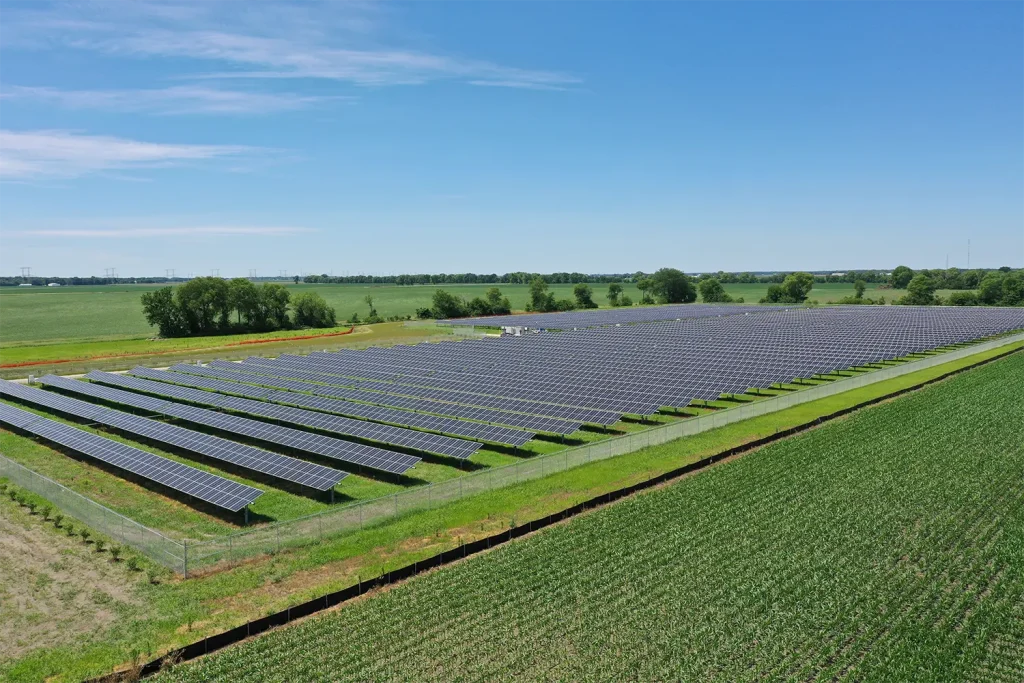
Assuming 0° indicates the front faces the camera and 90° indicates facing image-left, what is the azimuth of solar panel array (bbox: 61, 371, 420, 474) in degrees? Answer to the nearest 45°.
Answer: approximately 45°

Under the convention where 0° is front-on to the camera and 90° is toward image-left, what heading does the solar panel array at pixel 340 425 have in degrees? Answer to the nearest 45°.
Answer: approximately 45°

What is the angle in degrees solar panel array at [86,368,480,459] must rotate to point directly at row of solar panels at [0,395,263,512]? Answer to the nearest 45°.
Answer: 0° — it already faces it

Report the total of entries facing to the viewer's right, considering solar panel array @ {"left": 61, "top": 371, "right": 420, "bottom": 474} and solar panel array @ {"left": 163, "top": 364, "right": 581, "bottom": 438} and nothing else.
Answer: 0

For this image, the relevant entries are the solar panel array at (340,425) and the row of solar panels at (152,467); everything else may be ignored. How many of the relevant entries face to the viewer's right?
0

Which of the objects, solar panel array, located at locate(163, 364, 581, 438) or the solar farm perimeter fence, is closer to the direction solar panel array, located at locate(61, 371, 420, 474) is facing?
the solar farm perimeter fence

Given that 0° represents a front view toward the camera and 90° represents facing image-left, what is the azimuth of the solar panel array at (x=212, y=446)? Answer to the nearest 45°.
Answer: approximately 45°

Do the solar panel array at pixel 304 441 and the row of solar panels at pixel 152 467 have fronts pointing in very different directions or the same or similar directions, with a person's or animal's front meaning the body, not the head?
same or similar directions

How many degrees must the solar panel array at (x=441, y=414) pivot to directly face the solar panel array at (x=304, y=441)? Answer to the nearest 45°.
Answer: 0° — it already faces it

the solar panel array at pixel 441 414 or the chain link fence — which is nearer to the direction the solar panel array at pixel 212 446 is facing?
the chain link fence

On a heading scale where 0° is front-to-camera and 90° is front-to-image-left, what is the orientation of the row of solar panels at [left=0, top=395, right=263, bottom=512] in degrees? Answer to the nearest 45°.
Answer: approximately 45°
